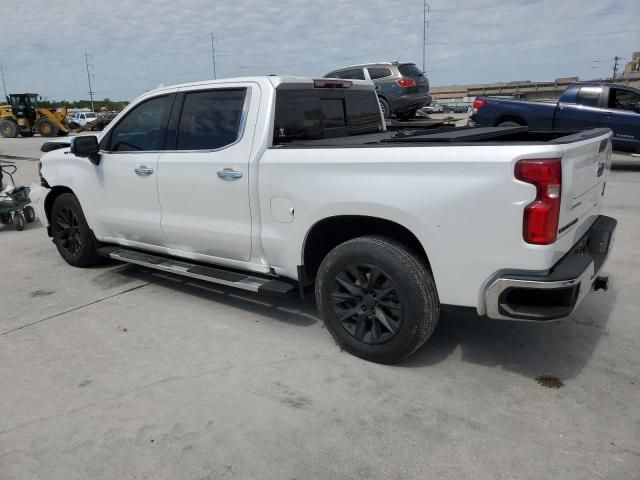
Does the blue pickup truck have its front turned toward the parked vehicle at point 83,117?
no

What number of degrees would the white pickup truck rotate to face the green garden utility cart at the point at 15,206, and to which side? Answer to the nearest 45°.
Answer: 0° — it already faces it

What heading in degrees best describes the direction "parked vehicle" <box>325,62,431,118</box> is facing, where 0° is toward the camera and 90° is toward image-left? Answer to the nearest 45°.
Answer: approximately 135°

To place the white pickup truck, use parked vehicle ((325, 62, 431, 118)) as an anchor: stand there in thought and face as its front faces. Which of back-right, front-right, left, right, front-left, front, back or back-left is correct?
back-left

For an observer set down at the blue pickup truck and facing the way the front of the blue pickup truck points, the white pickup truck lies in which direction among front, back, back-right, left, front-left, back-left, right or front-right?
right

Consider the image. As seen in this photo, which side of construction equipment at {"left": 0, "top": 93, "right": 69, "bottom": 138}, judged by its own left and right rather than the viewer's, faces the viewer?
right

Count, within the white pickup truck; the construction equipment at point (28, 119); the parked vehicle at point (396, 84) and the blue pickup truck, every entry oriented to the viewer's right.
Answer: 2

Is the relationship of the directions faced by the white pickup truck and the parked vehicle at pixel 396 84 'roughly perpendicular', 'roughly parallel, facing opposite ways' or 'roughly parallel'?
roughly parallel

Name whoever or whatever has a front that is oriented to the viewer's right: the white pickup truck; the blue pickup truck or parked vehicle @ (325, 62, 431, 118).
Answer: the blue pickup truck

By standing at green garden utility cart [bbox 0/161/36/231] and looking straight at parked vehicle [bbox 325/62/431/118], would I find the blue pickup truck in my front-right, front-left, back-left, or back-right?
front-right

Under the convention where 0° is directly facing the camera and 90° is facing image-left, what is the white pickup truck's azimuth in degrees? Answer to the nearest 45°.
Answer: approximately 135°

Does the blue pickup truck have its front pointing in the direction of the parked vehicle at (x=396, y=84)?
no

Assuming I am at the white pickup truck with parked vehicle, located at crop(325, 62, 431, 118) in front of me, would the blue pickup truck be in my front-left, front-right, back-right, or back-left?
front-right

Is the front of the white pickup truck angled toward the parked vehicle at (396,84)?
no

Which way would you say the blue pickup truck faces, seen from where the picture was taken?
facing to the right of the viewer

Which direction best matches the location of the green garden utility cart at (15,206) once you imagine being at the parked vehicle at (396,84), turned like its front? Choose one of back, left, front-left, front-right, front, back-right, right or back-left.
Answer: left

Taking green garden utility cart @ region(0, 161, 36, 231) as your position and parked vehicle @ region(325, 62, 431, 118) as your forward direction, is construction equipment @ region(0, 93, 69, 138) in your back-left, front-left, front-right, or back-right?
front-left
